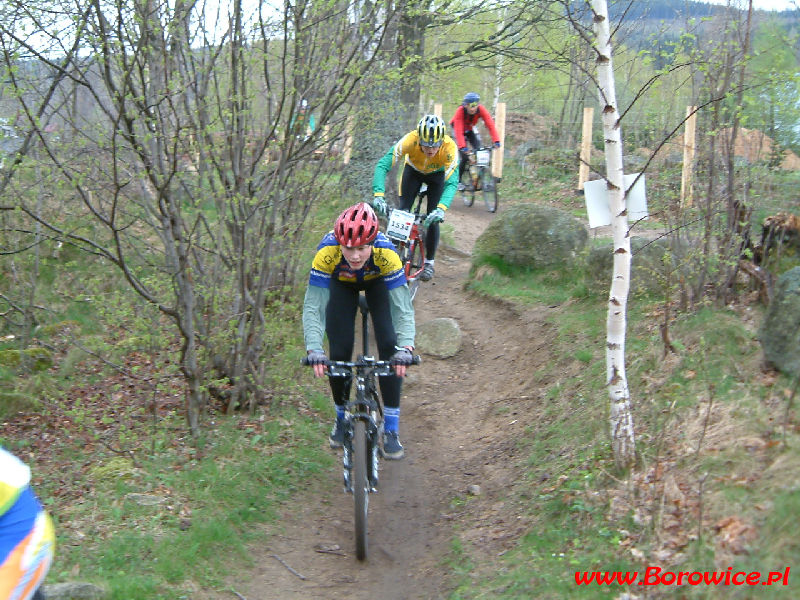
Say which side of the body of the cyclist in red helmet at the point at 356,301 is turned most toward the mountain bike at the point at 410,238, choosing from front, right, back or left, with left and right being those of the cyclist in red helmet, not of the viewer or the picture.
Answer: back

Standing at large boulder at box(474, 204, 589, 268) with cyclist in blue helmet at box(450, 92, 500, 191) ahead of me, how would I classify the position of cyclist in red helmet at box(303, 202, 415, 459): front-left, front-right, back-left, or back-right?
back-left

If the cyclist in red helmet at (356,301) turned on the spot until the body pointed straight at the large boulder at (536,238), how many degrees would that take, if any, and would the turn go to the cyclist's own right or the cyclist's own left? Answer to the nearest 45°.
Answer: approximately 135° to the cyclist's own left

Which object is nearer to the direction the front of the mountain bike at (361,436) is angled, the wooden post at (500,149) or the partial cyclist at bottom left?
the partial cyclist at bottom left

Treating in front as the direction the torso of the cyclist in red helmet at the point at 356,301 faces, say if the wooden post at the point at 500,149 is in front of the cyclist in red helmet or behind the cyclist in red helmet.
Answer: behind

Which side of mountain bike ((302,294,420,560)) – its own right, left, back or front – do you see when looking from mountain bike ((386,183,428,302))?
back

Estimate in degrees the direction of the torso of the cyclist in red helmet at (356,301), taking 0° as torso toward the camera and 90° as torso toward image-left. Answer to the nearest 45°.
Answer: approximately 0°

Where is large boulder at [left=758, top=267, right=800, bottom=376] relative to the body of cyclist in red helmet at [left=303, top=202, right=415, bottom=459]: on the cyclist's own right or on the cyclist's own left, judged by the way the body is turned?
on the cyclist's own left

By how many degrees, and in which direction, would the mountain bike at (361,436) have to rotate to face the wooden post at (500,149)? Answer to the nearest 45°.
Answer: approximately 180°

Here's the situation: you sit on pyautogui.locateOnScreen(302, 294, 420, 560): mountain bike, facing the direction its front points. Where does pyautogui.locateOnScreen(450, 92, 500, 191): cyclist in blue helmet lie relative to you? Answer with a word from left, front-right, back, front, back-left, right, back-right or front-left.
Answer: back
